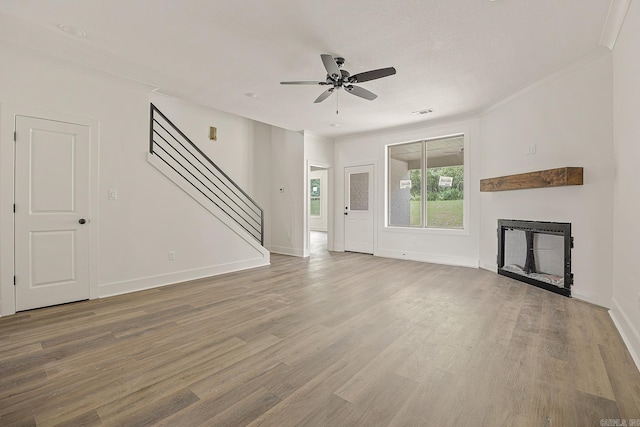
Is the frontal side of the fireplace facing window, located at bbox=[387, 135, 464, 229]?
no

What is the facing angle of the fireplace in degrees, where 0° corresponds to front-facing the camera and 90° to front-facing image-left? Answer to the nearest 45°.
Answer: approximately 45°

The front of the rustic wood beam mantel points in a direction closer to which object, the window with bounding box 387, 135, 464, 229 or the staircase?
the staircase

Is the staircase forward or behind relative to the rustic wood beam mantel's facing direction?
forward

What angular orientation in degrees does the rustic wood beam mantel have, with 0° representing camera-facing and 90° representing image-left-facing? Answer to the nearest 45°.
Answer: approximately 45°

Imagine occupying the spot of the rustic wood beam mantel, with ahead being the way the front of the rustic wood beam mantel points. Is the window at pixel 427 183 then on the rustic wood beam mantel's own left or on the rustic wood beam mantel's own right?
on the rustic wood beam mantel's own right

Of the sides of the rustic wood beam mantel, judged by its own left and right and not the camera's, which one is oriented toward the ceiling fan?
front

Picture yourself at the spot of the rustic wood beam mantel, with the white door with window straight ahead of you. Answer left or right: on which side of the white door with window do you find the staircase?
left

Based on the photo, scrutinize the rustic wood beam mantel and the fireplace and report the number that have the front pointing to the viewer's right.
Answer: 0

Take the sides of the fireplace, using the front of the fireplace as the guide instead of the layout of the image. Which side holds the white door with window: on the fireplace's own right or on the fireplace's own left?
on the fireplace's own right

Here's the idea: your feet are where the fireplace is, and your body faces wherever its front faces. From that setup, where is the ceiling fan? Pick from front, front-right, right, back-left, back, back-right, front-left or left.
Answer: front

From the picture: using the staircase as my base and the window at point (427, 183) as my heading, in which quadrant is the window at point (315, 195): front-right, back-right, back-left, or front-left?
front-left

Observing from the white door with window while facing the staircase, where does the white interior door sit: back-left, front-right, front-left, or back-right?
front-left

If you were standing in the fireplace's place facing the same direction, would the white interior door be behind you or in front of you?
in front

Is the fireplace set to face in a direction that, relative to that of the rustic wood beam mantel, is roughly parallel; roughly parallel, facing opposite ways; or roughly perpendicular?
roughly parallel
